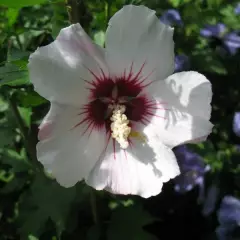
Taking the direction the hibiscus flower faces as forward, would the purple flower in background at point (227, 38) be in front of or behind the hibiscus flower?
behind

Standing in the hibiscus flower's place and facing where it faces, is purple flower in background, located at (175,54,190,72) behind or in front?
behind

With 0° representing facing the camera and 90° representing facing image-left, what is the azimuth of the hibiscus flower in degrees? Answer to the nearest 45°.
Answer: approximately 0°
